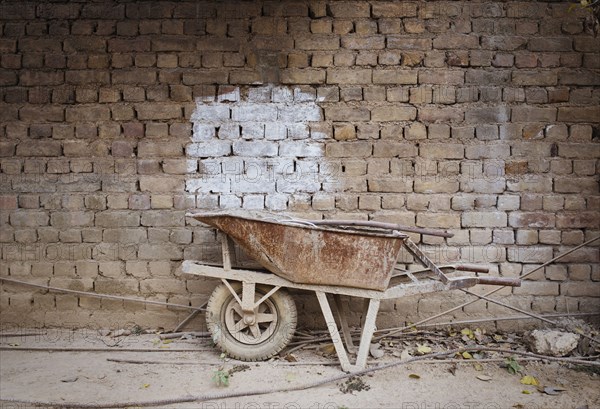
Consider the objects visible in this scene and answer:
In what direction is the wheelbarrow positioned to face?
to the viewer's left

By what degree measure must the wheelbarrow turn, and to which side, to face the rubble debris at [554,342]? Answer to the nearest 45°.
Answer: approximately 180°

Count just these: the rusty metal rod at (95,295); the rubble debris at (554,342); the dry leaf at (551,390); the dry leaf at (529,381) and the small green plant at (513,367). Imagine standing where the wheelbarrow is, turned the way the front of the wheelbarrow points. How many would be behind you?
4

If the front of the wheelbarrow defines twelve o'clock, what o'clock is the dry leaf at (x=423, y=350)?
The dry leaf is roughly at 5 o'clock from the wheelbarrow.

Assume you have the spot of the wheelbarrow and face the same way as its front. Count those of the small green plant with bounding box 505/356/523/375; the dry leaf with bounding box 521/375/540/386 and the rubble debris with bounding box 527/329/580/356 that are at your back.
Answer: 3

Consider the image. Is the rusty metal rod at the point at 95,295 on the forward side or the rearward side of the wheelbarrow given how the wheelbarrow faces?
on the forward side

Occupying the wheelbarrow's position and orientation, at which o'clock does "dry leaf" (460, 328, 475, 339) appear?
The dry leaf is roughly at 5 o'clock from the wheelbarrow.

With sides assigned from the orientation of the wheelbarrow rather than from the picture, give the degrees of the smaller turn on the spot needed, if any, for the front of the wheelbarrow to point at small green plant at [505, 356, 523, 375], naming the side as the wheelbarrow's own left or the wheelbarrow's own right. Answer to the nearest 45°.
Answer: approximately 180°

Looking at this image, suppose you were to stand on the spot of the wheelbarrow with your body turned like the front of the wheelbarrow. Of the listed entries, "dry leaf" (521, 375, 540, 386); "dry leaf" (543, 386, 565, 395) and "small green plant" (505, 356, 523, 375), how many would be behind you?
3
